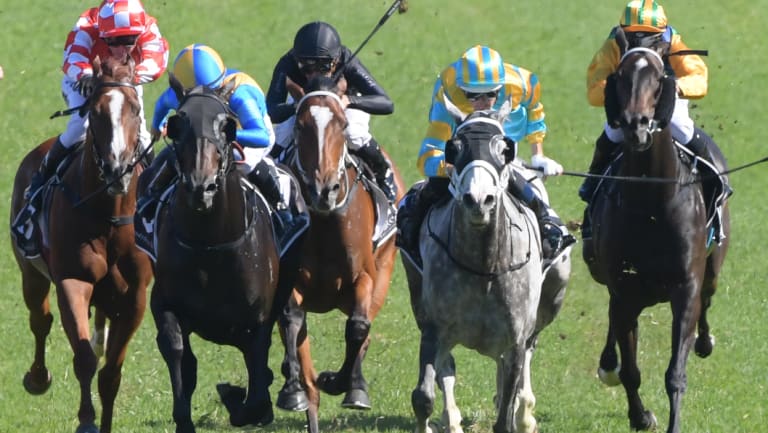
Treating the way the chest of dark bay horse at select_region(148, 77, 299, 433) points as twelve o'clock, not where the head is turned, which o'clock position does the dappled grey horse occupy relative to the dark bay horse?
The dappled grey horse is roughly at 9 o'clock from the dark bay horse.

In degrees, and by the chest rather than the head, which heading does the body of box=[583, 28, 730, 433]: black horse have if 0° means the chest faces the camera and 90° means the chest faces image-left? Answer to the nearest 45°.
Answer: approximately 0°

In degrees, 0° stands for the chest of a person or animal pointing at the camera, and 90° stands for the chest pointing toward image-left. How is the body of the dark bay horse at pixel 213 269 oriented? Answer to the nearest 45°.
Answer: approximately 0°

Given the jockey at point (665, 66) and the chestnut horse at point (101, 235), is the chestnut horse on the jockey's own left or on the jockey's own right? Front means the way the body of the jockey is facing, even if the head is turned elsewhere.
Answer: on the jockey's own right
